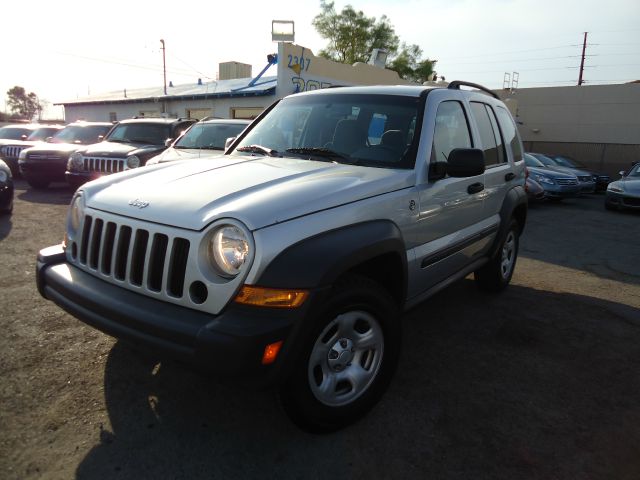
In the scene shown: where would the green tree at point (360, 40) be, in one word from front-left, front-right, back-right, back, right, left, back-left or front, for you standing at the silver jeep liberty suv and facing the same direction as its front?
back-right

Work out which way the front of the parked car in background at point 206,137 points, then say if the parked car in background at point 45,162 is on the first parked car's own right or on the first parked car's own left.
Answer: on the first parked car's own right

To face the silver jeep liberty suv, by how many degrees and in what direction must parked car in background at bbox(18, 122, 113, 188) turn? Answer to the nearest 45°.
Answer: approximately 45° to its left

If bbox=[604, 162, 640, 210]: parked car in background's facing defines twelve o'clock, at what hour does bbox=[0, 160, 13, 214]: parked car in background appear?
bbox=[0, 160, 13, 214]: parked car in background is roughly at 12 o'clock from bbox=[604, 162, 640, 210]: parked car in background.

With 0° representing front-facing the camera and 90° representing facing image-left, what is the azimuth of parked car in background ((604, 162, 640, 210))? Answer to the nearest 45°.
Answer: approximately 45°

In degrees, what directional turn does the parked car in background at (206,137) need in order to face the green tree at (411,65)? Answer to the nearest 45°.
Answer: approximately 180°

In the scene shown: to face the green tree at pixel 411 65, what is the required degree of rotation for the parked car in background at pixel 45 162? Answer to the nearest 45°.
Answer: approximately 180°

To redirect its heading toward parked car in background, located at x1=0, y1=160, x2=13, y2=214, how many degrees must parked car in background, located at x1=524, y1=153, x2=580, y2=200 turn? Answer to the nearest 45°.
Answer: approximately 90° to its right

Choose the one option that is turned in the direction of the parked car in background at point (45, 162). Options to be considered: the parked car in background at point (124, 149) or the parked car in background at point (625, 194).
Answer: the parked car in background at point (625, 194)

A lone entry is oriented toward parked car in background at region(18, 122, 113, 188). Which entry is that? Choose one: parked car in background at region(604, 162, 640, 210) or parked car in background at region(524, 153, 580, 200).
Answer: parked car in background at region(604, 162, 640, 210)

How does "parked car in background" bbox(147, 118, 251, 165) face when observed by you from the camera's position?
facing the viewer and to the left of the viewer

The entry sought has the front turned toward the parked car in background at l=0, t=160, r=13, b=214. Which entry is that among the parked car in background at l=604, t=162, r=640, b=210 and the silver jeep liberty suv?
the parked car in background at l=604, t=162, r=640, b=210

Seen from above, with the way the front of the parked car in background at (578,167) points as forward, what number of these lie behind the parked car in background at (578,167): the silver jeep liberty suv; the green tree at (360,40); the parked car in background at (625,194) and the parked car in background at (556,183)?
1

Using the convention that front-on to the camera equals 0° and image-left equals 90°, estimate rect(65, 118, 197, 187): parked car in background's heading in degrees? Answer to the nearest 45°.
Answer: approximately 45°
